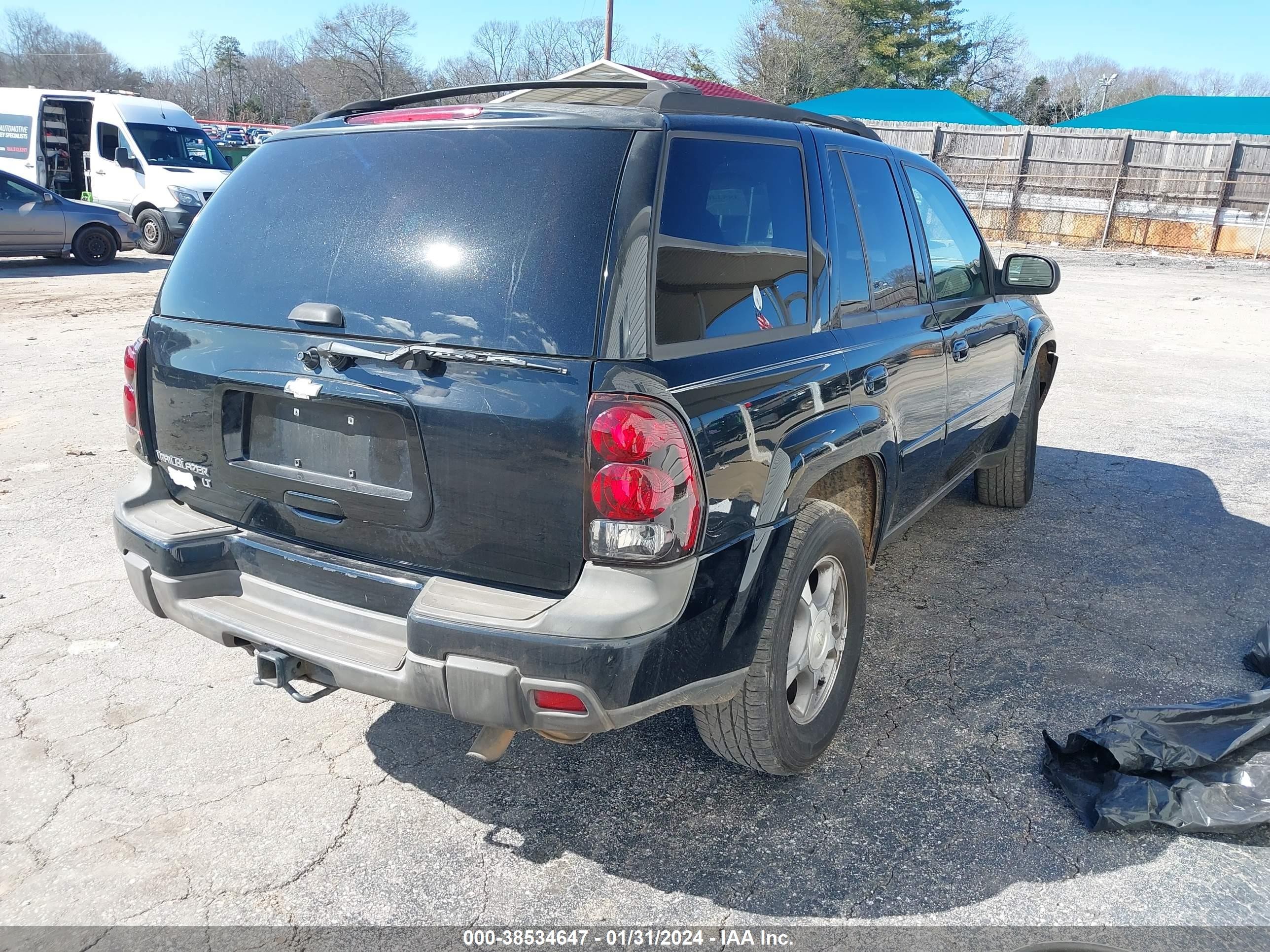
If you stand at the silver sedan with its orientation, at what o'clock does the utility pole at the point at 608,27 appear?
The utility pole is roughly at 11 o'clock from the silver sedan.

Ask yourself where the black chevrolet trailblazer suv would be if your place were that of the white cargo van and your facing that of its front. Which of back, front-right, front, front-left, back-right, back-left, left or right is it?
front-right

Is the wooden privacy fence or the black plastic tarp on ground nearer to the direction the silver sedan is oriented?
the wooden privacy fence

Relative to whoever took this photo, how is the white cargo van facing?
facing the viewer and to the right of the viewer

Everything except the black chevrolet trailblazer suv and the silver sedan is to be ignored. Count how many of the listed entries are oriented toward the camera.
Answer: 0

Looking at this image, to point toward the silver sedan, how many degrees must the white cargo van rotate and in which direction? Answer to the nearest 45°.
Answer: approximately 45° to its right

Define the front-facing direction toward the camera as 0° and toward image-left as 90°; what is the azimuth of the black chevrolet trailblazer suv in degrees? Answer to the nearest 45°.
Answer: approximately 225°

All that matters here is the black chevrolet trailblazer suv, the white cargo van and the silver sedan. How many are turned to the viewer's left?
0

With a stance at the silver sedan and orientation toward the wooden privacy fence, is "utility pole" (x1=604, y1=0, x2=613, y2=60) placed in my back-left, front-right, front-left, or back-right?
front-left

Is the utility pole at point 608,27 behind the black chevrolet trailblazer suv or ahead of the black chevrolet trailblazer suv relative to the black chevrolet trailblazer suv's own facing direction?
ahead

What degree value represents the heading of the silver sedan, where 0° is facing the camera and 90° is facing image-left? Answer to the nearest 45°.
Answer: approximately 270°

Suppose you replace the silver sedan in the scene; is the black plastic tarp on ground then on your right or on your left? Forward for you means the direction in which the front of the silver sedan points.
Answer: on your right

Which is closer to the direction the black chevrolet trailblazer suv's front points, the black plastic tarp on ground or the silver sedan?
the silver sedan

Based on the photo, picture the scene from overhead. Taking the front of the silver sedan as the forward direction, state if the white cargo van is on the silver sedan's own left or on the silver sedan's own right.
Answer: on the silver sedan's own left
